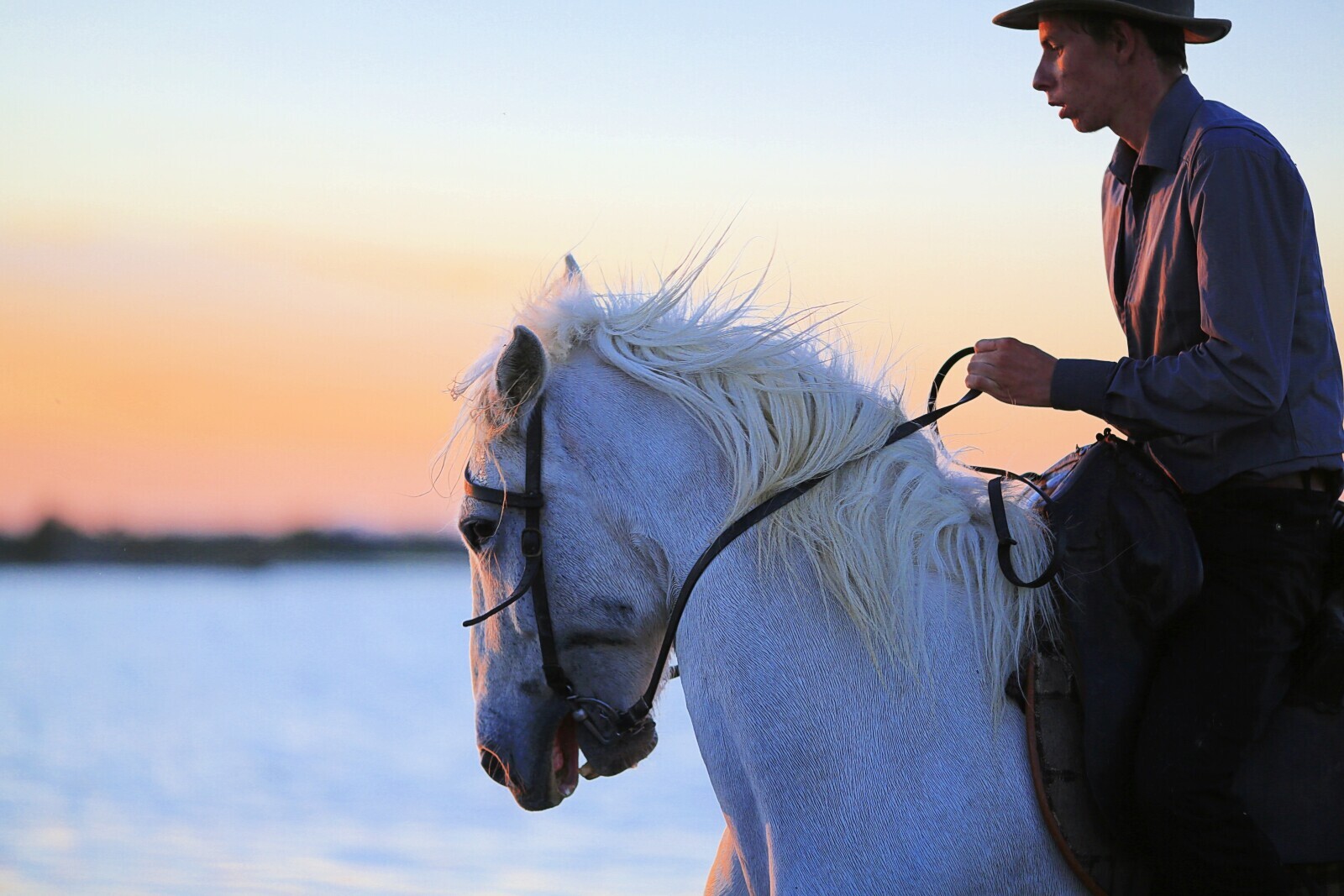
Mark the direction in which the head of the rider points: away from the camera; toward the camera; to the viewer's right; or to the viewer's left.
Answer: to the viewer's left

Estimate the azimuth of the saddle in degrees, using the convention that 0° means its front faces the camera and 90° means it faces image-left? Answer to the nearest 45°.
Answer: approximately 90°

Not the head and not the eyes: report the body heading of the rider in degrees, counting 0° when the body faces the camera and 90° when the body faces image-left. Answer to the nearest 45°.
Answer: approximately 90°
